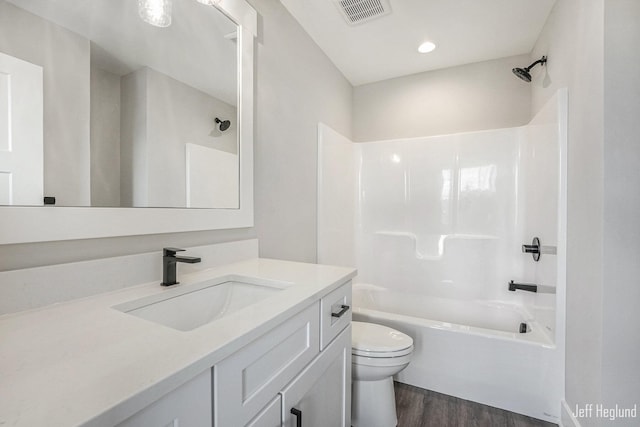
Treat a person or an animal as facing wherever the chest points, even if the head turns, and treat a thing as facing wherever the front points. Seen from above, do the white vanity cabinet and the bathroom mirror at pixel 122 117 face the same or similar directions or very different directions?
same or similar directions

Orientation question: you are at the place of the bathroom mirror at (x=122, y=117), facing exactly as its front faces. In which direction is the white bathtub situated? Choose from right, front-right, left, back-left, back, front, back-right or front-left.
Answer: front-left

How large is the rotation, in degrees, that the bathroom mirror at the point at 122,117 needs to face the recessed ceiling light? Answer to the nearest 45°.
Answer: approximately 45° to its left

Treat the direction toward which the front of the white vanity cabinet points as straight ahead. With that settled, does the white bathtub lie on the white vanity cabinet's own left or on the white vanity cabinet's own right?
on the white vanity cabinet's own left

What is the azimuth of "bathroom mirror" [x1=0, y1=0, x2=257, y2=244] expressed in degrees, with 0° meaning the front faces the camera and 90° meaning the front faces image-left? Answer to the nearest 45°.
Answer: approximately 315°

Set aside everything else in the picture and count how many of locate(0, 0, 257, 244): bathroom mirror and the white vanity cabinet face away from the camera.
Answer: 0

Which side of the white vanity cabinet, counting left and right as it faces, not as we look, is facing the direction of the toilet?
left

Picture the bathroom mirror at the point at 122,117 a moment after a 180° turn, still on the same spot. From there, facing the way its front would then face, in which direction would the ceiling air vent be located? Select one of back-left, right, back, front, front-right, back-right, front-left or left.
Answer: back-right
